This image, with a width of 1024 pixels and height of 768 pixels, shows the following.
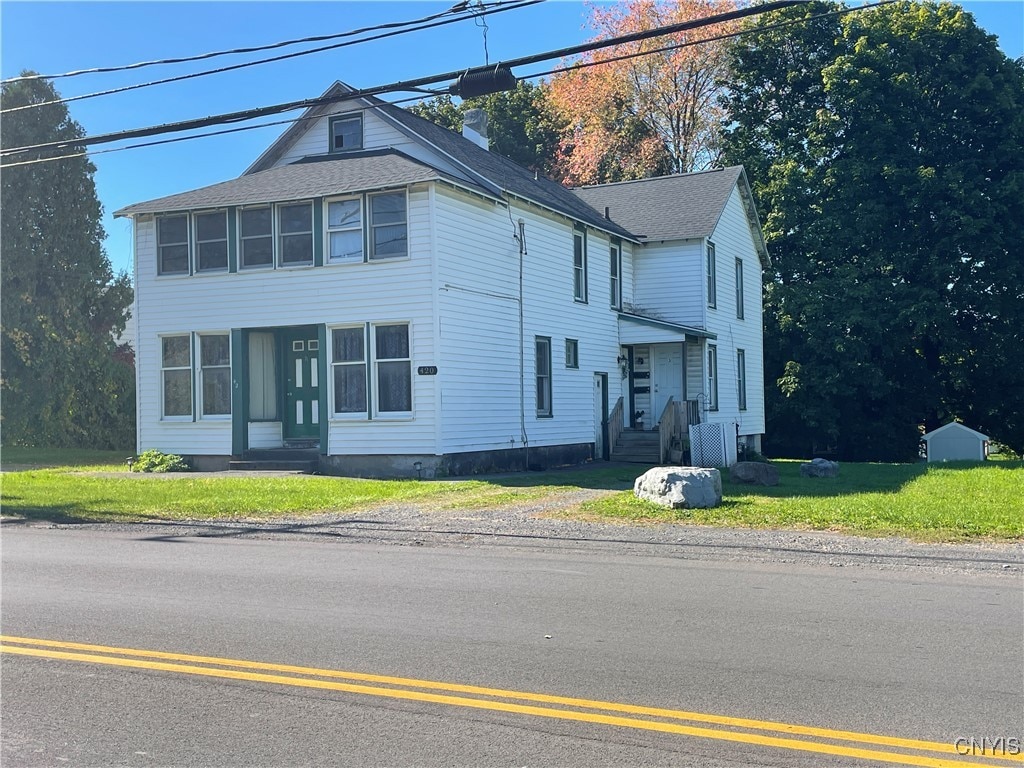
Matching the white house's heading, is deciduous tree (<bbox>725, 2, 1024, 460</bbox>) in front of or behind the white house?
behind

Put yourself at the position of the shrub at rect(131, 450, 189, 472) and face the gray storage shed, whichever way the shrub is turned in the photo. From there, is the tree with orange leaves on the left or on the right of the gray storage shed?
left

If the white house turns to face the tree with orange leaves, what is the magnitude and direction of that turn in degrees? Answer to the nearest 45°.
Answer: approximately 180°

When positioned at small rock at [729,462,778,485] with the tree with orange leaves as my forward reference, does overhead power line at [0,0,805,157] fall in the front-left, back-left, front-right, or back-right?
back-left

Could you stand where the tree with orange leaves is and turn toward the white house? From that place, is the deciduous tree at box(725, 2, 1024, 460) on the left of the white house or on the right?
left

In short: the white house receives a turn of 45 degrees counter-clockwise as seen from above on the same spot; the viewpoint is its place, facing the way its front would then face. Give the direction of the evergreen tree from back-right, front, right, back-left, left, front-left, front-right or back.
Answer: back-right

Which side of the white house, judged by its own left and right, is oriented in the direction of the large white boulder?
left

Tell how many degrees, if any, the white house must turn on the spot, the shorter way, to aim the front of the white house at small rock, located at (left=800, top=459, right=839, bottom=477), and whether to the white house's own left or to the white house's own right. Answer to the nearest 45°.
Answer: approximately 135° to the white house's own left

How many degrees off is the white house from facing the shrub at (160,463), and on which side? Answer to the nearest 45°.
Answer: approximately 45° to its right

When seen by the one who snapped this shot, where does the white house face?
facing the viewer and to the left of the viewer

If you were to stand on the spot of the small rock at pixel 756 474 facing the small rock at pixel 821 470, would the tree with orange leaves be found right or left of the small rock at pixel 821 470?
left

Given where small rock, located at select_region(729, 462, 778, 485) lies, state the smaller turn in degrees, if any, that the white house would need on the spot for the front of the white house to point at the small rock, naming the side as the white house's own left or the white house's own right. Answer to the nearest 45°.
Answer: approximately 90° to the white house's own left
